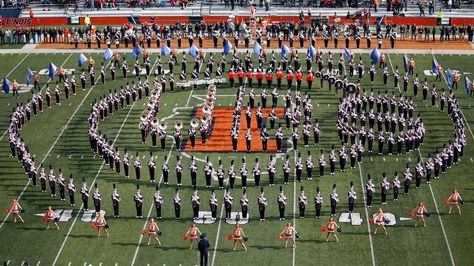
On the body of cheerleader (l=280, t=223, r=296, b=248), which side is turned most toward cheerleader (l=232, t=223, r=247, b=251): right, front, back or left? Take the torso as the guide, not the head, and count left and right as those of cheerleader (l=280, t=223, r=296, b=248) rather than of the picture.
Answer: right

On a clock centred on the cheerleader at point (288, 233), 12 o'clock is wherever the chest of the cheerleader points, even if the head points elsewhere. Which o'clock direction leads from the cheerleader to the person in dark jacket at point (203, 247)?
The person in dark jacket is roughly at 2 o'clock from the cheerleader.

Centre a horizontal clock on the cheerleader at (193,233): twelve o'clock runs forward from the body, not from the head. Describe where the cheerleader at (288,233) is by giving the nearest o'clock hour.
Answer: the cheerleader at (288,233) is roughly at 9 o'clock from the cheerleader at (193,233).

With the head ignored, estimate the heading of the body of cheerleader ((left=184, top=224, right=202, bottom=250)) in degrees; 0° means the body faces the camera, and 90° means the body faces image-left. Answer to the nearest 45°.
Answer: approximately 0°

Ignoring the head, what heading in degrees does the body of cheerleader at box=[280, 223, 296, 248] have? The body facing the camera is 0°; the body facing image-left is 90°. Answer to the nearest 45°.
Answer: approximately 0°

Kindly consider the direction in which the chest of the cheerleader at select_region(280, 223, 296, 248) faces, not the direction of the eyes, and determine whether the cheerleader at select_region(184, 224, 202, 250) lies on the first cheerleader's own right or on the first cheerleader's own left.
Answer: on the first cheerleader's own right

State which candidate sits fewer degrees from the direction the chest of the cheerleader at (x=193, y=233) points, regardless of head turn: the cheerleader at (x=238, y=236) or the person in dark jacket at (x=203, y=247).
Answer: the person in dark jacket
